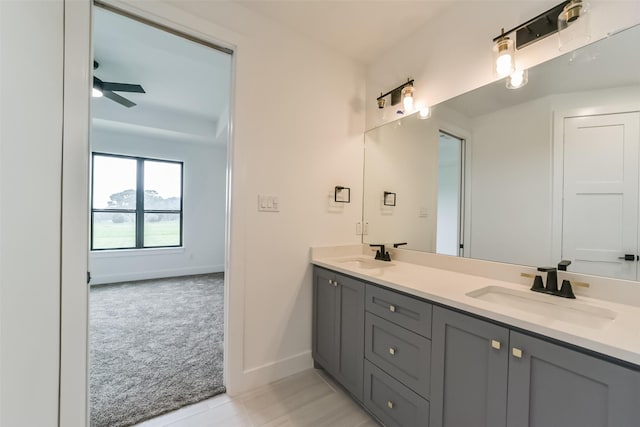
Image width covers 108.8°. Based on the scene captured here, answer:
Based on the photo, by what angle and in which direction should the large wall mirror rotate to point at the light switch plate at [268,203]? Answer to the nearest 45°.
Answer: approximately 45° to its right

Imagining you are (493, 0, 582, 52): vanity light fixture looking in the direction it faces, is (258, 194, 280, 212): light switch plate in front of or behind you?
in front

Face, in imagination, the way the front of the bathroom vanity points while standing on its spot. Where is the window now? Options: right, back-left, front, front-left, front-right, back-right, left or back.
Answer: front-right

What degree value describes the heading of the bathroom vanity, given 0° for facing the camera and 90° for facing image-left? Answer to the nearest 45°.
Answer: approximately 45°

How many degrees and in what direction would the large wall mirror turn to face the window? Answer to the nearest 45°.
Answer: approximately 45° to its right

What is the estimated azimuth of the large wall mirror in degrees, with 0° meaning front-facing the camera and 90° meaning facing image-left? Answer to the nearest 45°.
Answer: approximately 45°

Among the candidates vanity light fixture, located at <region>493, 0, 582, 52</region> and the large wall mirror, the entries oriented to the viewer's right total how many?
0
